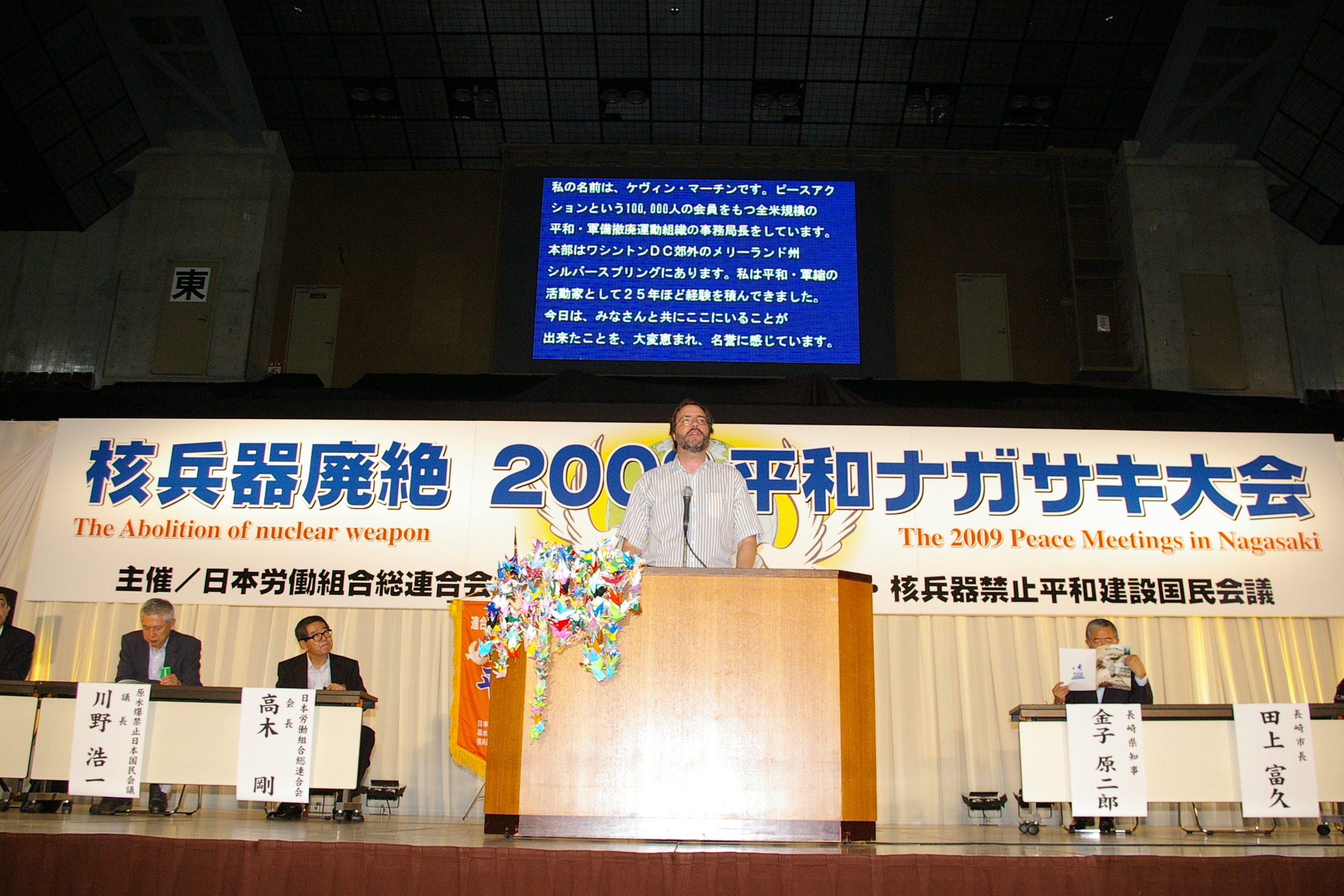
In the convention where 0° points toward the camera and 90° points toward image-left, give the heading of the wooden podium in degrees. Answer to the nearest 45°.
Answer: approximately 0°

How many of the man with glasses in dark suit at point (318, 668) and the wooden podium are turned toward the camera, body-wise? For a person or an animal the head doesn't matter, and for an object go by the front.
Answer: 2

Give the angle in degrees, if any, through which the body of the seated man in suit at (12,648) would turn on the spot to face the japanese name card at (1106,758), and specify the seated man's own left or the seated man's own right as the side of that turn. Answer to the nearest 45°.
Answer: approximately 45° to the seated man's own left

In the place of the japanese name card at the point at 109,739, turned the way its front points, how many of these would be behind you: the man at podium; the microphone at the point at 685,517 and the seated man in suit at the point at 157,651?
1

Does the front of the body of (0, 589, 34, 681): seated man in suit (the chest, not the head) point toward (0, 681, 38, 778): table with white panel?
yes

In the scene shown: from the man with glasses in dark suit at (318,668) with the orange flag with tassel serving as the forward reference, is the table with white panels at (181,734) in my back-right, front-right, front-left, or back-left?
back-right

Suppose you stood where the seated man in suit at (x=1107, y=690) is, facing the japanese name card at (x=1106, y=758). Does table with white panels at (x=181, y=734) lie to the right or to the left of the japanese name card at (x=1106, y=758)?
right
